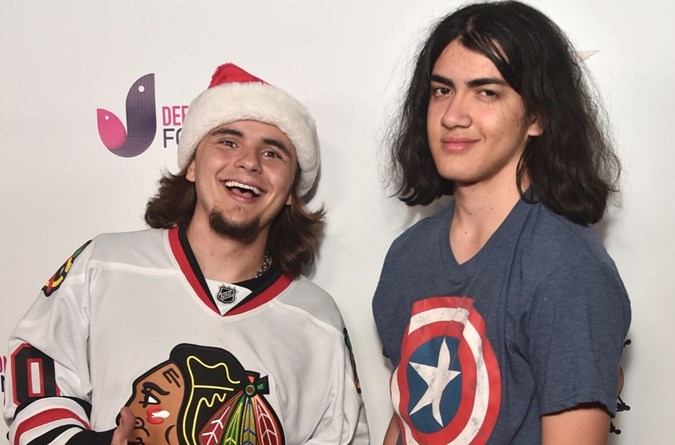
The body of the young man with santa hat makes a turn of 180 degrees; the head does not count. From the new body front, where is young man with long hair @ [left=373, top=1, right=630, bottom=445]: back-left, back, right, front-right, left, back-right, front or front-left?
back-right

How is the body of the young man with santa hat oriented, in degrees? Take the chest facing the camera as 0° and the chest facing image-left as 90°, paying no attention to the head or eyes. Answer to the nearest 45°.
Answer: approximately 0°

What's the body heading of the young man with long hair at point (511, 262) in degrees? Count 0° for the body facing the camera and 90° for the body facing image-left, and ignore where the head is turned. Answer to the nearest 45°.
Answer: approximately 45°
